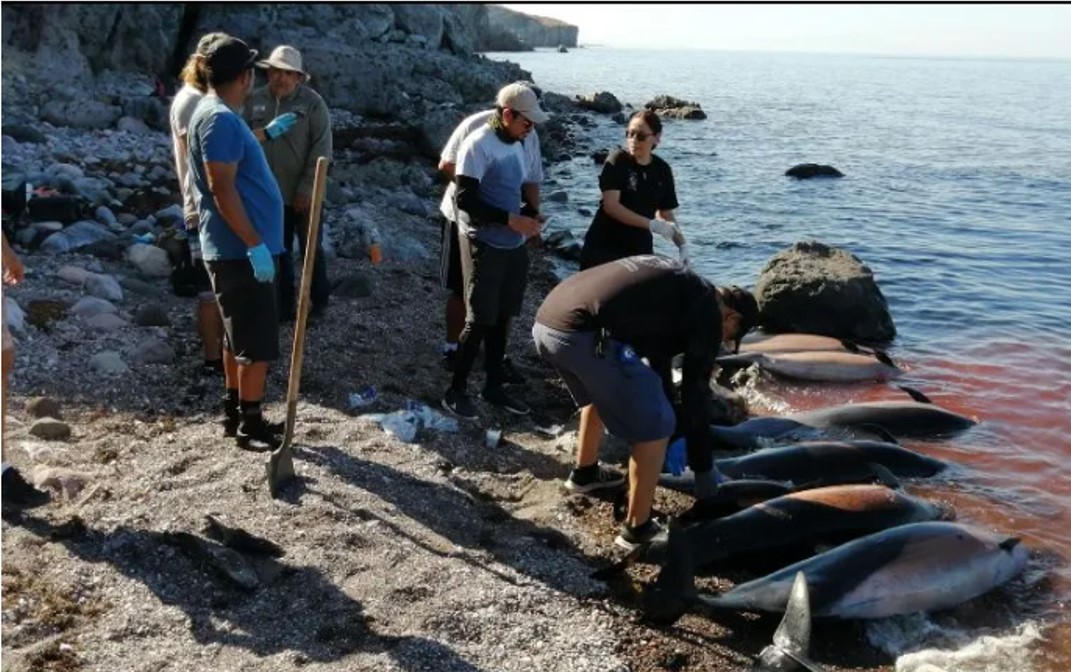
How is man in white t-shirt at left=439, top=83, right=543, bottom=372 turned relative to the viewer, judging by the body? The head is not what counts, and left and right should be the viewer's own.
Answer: facing the viewer and to the right of the viewer

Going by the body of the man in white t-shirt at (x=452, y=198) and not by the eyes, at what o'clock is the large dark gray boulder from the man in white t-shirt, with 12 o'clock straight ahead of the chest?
The large dark gray boulder is roughly at 9 o'clock from the man in white t-shirt.

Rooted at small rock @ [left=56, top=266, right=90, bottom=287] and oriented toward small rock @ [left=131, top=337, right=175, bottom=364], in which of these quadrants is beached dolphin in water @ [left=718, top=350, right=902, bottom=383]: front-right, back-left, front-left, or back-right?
front-left

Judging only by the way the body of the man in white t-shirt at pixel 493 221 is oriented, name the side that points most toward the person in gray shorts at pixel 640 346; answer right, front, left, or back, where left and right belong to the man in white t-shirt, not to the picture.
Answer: front

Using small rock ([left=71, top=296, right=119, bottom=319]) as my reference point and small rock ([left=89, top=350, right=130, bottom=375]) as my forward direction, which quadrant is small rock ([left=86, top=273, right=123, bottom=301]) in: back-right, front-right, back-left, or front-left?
back-left

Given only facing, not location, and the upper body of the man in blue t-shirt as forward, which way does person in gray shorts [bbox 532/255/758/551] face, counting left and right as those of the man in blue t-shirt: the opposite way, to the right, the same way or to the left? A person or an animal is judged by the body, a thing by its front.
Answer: the same way

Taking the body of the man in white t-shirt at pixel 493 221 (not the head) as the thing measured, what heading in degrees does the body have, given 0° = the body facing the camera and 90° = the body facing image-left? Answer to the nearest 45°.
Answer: approximately 315°

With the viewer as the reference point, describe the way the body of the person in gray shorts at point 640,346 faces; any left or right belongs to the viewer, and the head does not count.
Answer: facing to the right of the viewer

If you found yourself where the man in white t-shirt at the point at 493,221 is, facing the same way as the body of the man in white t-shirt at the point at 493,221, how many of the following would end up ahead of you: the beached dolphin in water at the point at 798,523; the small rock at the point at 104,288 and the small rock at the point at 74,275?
1

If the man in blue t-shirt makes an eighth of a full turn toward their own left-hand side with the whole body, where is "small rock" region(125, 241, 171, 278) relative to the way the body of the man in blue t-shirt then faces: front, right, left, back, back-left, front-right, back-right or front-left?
front-left

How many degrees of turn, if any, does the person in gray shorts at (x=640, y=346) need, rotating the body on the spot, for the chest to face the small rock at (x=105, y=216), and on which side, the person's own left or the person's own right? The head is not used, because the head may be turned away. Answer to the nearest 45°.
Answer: approximately 135° to the person's own left

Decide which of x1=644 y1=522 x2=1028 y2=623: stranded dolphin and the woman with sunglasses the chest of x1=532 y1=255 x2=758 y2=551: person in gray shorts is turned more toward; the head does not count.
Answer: the stranded dolphin

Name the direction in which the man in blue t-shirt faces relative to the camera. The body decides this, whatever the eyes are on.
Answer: to the viewer's right
